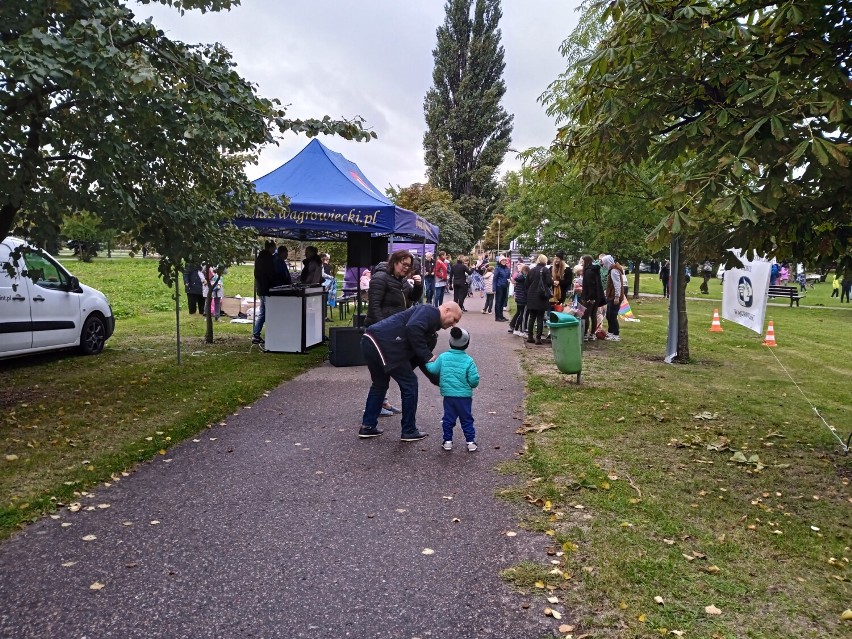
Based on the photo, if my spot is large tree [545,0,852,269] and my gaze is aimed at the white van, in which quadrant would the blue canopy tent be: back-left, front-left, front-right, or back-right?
front-right

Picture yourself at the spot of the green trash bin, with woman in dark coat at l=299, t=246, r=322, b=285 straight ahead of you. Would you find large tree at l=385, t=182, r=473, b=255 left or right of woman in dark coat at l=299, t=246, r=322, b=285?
right

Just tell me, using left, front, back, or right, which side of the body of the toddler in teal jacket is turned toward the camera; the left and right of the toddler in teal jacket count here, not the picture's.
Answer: back

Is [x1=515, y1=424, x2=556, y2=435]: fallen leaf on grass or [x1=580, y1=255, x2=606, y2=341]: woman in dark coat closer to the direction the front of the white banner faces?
the fallen leaf on grass

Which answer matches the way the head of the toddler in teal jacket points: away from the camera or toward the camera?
away from the camera

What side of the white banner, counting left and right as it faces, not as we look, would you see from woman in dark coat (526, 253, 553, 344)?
right

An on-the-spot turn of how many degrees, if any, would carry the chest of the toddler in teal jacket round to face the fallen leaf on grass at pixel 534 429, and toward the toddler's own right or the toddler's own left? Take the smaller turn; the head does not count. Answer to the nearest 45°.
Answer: approximately 45° to the toddler's own right

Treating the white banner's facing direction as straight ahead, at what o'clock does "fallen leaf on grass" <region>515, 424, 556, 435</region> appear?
The fallen leaf on grass is roughly at 12 o'clock from the white banner.

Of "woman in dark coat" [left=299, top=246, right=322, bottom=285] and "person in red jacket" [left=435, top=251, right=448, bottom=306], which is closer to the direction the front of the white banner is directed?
the woman in dark coat

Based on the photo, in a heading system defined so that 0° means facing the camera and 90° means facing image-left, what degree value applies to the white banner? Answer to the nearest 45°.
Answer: approximately 45°

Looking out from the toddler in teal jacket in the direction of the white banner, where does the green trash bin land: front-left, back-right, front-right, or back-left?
front-left

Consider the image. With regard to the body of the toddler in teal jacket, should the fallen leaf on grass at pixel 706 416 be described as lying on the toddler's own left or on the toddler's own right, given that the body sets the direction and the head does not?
on the toddler's own right

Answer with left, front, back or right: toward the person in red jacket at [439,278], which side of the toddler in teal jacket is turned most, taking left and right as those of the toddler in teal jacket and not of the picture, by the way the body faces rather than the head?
front

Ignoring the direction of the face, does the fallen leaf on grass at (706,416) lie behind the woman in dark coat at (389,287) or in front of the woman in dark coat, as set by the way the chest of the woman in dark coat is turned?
in front

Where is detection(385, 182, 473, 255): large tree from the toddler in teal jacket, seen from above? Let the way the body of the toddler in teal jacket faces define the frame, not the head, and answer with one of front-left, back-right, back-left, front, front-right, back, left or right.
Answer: front

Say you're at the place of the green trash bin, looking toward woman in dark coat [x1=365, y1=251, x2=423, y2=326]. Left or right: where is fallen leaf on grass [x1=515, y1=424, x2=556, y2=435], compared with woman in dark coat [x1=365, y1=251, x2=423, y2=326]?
left
